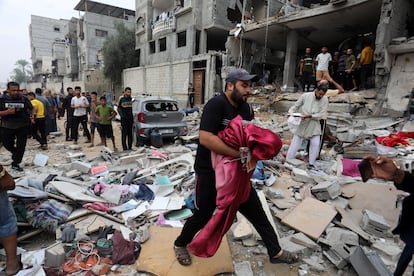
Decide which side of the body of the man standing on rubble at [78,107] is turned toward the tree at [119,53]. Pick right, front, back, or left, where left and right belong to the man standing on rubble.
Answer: back

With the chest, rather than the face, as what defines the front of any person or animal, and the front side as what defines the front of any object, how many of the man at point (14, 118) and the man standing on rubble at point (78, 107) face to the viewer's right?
0

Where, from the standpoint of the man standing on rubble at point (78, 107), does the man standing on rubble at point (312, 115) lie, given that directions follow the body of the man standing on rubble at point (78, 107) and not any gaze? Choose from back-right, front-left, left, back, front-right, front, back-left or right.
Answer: front-left

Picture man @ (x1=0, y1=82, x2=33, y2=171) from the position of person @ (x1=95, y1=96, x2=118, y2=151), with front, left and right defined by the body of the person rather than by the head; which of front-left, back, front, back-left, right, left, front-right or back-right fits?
front-right

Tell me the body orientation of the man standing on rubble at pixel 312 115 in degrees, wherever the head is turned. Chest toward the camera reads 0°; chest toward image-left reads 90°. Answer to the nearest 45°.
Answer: approximately 0°

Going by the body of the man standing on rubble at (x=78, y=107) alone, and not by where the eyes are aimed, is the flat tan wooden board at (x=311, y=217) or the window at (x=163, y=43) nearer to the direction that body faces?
the flat tan wooden board

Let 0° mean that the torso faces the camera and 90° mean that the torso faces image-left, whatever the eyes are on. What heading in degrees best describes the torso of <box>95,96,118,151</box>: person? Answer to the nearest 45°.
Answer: approximately 0°

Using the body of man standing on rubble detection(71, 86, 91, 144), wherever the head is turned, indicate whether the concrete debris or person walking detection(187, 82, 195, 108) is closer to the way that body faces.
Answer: the concrete debris
